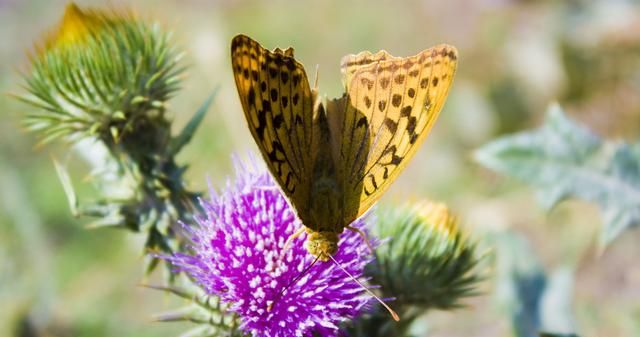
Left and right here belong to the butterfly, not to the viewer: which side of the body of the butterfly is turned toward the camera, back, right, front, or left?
front

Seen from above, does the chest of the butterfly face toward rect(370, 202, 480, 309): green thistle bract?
no

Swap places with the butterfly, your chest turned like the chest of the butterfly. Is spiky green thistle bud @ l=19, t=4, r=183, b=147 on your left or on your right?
on your right

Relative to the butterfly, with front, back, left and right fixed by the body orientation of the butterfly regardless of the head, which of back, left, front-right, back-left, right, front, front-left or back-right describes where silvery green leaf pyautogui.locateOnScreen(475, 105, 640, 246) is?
back-left
